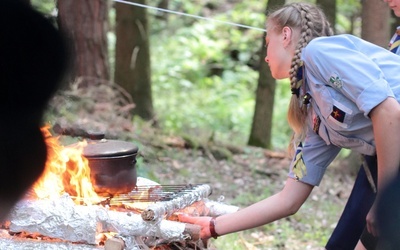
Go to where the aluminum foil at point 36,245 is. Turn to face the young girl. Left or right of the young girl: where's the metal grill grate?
left

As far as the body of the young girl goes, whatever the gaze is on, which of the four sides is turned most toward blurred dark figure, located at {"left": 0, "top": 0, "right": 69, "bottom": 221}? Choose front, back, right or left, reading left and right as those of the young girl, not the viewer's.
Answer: front

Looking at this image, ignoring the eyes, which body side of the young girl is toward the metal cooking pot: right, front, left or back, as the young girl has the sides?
front

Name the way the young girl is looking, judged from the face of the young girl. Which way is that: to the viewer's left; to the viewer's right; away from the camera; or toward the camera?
to the viewer's left

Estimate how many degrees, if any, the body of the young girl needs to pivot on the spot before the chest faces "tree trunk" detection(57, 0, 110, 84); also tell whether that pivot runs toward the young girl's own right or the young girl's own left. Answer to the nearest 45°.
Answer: approximately 45° to the young girl's own right

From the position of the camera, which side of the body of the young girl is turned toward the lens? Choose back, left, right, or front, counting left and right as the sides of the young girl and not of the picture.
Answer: left

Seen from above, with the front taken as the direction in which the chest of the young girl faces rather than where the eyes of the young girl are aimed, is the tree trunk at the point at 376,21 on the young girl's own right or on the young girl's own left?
on the young girl's own right

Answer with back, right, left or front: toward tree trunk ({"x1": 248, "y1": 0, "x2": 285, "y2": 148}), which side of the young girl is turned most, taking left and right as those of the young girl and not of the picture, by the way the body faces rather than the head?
right

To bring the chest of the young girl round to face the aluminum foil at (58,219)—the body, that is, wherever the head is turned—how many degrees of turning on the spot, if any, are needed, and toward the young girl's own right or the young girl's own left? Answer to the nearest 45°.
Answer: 0° — they already face it
